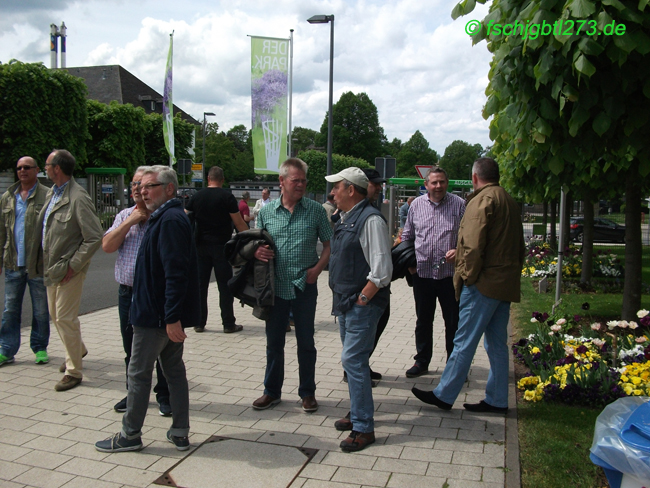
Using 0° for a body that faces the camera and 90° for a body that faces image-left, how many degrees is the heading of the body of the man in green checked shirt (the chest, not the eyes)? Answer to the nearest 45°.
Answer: approximately 0°

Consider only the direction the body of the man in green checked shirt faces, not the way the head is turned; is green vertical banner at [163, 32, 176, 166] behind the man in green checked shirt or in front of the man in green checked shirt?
behind

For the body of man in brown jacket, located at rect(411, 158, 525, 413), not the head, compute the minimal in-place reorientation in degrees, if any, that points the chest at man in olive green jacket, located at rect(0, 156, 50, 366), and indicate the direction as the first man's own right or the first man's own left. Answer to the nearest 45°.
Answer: approximately 45° to the first man's own left

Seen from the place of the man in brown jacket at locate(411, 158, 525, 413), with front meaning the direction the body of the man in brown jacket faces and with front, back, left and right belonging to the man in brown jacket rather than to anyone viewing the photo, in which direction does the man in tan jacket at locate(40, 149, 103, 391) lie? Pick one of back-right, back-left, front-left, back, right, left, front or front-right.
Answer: front-left

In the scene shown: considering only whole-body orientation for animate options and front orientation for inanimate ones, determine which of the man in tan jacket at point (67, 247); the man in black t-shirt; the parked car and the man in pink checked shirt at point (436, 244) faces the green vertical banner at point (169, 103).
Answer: the man in black t-shirt

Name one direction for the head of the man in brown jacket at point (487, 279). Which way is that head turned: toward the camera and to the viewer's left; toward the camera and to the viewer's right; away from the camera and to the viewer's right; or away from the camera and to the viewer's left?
away from the camera and to the viewer's left

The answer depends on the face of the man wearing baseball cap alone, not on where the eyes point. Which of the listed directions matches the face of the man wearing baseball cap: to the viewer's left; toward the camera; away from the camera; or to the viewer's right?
to the viewer's left

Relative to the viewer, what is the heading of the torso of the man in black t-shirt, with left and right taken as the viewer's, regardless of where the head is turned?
facing away from the viewer

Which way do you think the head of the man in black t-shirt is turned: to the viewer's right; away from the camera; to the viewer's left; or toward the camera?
away from the camera

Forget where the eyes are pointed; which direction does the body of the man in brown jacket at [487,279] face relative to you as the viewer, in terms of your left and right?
facing away from the viewer and to the left of the viewer
